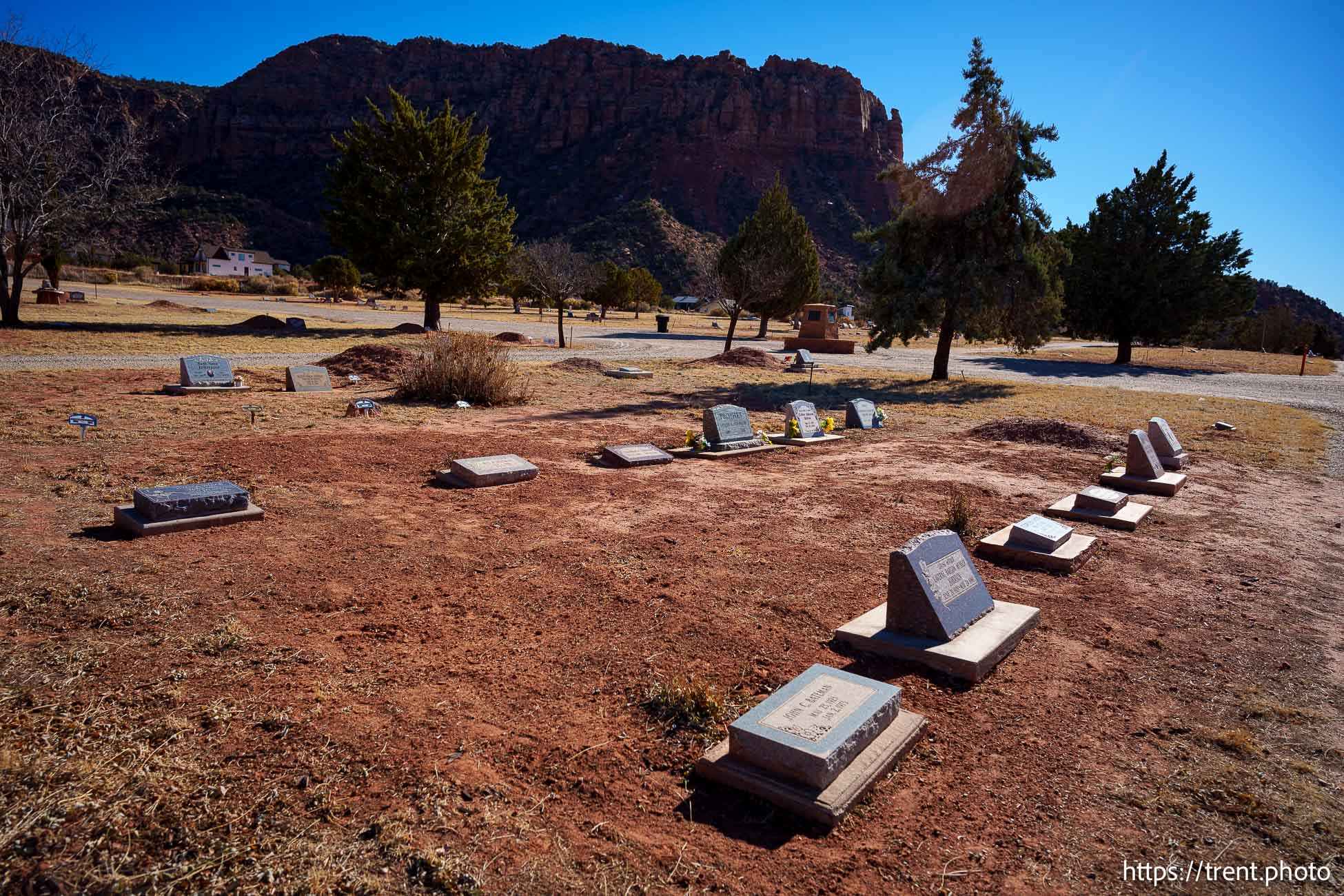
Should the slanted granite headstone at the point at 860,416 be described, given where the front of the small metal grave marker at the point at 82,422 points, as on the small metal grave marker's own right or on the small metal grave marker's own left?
on the small metal grave marker's own left

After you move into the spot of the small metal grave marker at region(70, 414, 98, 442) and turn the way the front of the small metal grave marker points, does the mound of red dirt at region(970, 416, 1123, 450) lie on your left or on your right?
on your left

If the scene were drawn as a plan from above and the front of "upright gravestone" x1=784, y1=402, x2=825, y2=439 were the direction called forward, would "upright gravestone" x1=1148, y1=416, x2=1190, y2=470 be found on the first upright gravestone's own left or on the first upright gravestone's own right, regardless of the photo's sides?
on the first upright gravestone's own left

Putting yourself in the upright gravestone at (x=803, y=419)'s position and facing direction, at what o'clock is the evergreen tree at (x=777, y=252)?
The evergreen tree is roughly at 6 o'clock from the upright gravestone.

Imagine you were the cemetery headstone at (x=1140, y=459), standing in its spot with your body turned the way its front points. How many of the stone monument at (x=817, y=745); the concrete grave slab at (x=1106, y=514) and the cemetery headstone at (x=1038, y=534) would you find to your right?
3

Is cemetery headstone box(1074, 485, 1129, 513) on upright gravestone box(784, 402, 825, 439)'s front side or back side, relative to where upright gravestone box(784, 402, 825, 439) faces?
on the front side
